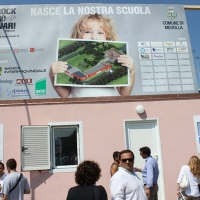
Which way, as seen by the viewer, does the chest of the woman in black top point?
away from the camera

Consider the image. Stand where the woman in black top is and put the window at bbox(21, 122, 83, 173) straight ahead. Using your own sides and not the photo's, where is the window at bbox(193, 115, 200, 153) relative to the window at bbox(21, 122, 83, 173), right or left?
right

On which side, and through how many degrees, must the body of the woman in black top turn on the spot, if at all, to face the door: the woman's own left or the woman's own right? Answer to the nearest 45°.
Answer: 0° — they already face it

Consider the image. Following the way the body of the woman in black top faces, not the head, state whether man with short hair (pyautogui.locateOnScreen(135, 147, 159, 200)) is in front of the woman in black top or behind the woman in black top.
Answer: in front

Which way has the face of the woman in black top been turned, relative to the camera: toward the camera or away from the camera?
away from the camera

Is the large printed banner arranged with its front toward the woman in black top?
yes

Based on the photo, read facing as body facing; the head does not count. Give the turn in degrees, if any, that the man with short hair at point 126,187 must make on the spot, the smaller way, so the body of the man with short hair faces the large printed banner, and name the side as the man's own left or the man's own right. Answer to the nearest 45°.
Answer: approximately 135° to the man's own left

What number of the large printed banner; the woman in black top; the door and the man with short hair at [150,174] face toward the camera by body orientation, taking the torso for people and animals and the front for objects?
2

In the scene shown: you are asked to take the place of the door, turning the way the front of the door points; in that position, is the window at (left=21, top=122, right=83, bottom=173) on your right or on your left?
on your right

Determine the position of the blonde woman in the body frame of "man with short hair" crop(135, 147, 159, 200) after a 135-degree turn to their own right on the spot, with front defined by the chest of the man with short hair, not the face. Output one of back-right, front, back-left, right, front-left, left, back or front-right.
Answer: right

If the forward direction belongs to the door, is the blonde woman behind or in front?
in front

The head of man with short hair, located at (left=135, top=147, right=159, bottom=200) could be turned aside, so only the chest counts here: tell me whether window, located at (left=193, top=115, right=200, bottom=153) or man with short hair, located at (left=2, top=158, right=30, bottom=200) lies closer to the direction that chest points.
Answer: the man with short hair
